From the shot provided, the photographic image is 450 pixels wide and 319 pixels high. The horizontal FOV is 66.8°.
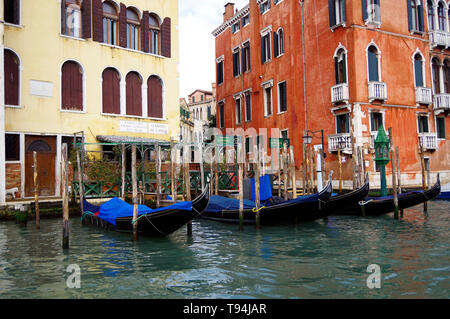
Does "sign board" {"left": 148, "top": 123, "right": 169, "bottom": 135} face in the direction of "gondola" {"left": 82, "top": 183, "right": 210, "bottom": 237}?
yes

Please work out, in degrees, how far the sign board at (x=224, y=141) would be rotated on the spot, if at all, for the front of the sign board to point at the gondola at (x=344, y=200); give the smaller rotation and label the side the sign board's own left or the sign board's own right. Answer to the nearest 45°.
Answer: approximately 45° to the sign board's own left

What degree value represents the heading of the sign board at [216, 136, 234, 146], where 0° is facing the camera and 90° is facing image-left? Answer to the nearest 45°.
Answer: approximately 0°

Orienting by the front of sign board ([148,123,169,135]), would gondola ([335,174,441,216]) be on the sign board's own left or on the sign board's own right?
on the sign board's own left

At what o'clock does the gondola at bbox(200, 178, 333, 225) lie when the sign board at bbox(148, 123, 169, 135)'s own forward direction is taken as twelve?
The gondola is roughly at 11 o'clock from the sign board.

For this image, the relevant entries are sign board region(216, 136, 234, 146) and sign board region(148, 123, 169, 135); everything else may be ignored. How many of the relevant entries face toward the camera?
2

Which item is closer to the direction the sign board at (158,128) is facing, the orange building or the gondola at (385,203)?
the gondola

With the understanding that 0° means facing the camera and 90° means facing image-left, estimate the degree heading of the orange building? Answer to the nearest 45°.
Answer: approximately 315°
